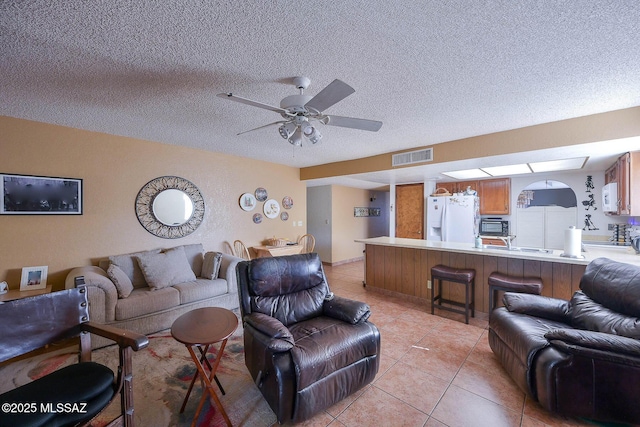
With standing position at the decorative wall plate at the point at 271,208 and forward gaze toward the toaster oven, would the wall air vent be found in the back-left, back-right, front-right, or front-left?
front-right

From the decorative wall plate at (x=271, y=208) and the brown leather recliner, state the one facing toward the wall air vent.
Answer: the decorative wall plate

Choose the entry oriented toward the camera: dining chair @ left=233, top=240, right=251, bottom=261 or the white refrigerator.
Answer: the white refrigerator

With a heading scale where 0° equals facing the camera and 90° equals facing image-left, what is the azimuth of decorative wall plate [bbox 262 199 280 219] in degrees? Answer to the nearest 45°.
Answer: approximately 315°

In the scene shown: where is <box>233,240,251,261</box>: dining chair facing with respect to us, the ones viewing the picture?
facing away from the viewer and to the right of the viewer

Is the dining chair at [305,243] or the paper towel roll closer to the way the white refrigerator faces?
the paper towel roll

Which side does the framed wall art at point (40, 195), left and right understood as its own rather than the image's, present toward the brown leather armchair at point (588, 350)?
front

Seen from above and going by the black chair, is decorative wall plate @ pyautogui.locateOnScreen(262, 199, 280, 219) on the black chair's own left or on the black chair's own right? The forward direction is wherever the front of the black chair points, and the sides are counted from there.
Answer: on the black chair's own left

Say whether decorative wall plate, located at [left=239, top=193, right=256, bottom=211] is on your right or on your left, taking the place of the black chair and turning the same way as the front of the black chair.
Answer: on your left

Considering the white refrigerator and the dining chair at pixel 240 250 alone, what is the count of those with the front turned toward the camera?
1

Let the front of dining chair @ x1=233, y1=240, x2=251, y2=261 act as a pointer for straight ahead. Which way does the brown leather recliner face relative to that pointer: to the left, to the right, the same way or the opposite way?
to the right

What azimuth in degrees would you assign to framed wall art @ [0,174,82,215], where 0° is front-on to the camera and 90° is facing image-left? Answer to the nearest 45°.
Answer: approximately 315°

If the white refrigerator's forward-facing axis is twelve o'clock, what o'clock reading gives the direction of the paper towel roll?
The paper towel roll is roughly at 11 o'clock from the white refrigerator.

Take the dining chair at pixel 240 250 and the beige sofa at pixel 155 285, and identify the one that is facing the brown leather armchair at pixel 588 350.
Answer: the beige sofa

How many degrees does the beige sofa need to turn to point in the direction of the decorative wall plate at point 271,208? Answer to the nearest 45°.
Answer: approximately 90° to its left

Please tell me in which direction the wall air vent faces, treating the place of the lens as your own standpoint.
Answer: facing the viewer and to the left of the viewer

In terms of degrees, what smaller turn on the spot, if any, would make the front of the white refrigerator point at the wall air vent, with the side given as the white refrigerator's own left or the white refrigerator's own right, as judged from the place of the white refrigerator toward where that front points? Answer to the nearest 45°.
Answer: approximately 45° to the white refrigerator's own right

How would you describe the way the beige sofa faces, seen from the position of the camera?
facing the viewer and to the right of the viewer

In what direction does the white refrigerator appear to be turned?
toward the camera
